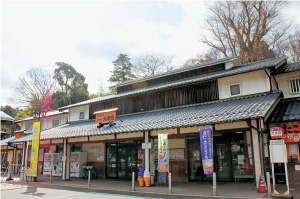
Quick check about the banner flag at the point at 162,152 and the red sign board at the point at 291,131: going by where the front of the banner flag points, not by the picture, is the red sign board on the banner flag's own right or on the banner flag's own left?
on the banner flag's own left

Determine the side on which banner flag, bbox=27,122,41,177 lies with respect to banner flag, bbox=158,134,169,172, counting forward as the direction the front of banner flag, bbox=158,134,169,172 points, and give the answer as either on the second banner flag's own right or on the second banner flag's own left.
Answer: on the second banner flag's own right

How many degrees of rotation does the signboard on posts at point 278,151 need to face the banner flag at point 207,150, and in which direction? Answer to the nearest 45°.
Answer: approximately 90° to its right

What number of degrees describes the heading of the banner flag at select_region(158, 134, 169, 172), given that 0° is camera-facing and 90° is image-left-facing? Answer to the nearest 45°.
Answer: approximately 0°

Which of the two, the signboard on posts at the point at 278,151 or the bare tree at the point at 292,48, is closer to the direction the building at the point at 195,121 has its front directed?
the signboard on posts

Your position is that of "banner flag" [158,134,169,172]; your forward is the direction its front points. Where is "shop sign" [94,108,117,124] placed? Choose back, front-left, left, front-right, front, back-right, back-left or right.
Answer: back-right

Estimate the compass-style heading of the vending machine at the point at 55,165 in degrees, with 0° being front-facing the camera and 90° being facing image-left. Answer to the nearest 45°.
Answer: approximately 0°
